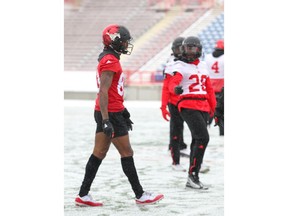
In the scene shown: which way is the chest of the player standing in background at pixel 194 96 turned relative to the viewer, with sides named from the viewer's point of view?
facing the viewer and to the right of the viewer

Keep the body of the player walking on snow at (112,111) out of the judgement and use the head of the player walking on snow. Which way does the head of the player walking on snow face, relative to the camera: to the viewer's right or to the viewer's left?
to the viewer's right

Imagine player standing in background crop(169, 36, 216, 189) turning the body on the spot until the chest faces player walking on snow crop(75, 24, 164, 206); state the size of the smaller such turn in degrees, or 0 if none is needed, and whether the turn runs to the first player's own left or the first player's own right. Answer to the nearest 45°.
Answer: approximately 90° to the first player's own right

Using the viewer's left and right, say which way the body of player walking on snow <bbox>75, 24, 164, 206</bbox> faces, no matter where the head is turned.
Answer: facing to the right of the viewer
